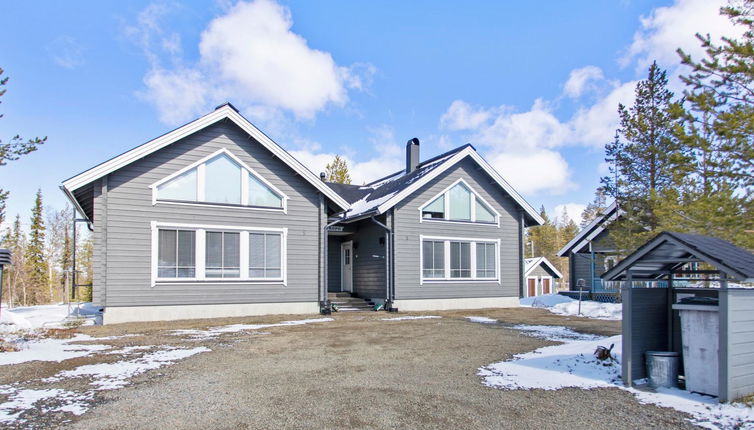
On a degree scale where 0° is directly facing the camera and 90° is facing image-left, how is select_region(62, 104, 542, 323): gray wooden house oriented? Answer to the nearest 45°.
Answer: approximately 0°

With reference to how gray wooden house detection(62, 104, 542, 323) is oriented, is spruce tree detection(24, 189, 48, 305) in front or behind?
behind

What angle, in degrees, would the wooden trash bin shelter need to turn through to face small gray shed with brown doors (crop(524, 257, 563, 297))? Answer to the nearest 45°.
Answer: approximately 135° to its right

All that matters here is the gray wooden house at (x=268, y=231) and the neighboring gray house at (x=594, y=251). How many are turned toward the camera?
2

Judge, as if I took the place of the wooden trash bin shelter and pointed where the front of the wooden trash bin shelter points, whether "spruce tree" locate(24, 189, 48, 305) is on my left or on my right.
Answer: on my right

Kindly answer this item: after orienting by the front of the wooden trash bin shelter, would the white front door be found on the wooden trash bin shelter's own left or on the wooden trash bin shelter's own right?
on the wooden trash bin shelter's own right

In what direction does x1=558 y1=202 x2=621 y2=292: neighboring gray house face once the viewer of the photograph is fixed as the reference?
facing the viewer
